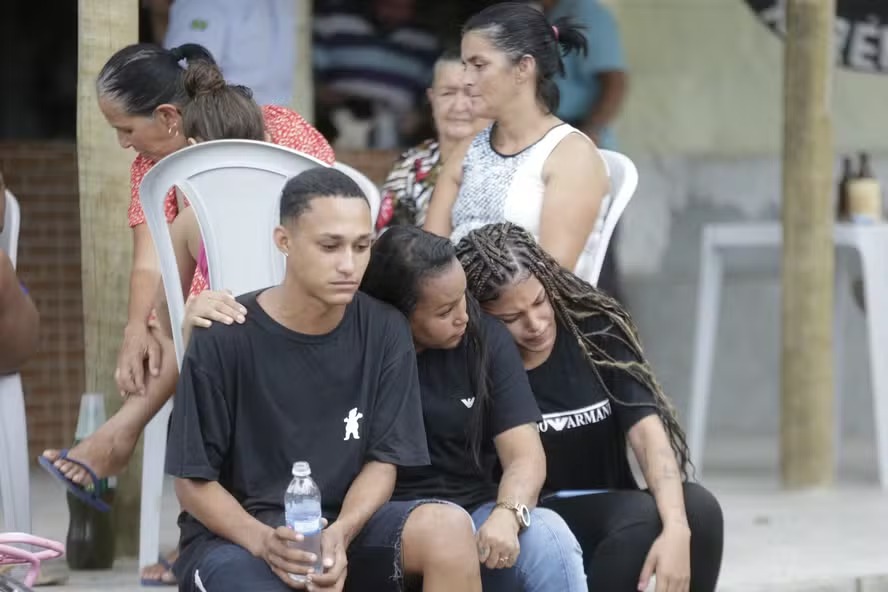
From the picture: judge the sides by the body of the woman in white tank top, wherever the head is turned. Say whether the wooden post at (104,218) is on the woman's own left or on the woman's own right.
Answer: on the woman's own right

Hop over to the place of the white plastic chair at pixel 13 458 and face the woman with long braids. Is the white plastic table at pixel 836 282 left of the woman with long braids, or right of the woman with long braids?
left

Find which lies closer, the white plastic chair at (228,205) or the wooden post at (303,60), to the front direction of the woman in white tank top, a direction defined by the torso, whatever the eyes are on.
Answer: the white plastic chair

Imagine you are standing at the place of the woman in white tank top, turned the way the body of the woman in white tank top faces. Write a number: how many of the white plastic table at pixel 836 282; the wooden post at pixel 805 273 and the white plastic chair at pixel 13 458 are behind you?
2

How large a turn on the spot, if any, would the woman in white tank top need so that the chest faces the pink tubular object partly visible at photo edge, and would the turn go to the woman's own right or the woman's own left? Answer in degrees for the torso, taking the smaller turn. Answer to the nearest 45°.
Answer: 0° — they already face it

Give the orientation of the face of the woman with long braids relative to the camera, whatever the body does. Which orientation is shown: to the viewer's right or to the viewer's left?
to the viewer's left

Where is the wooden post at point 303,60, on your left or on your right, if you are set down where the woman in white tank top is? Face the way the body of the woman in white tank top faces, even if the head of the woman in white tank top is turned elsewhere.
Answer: on your right

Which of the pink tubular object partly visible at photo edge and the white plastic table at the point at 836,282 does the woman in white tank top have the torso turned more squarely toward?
the pink tubular object partly visible at photo edge

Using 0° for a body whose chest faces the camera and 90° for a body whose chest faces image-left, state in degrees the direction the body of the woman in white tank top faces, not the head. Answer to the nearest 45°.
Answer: approximately 45°

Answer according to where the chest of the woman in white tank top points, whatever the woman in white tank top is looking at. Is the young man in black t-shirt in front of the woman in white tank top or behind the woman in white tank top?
in front

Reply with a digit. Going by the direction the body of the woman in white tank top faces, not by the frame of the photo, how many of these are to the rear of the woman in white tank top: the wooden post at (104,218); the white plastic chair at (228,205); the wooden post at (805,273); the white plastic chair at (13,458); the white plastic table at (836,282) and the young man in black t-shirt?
2

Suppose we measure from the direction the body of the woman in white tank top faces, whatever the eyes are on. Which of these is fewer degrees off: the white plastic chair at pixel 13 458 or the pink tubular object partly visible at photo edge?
the pink tubular object partly visible at photo edge
